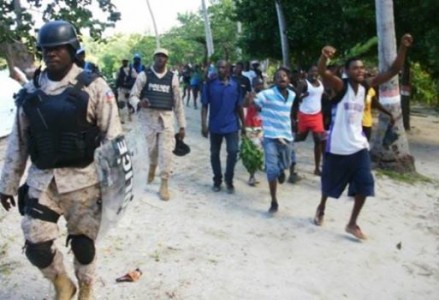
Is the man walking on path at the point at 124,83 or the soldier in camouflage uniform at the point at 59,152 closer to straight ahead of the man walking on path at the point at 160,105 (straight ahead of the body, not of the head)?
the soldier in camouflage uniform

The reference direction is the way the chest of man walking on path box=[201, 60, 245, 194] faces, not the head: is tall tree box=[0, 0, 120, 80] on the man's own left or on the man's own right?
on the man's own right

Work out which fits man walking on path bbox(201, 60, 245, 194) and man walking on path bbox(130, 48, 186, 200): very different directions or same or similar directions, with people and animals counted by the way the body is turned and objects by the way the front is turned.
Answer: same or similar directions

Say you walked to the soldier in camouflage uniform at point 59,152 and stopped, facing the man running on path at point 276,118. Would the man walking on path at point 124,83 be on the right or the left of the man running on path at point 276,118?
left

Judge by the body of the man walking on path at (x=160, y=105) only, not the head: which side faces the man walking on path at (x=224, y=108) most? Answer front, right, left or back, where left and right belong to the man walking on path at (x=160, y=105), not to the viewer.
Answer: left

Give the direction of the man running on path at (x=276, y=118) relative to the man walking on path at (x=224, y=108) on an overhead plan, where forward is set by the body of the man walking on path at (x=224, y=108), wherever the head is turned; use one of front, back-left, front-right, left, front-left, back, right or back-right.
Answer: front-left

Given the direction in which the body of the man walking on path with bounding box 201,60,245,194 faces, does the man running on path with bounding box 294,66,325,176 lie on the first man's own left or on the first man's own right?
on the first man's own left

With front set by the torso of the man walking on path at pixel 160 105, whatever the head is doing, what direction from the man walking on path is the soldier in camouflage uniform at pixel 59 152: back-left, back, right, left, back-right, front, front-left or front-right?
front

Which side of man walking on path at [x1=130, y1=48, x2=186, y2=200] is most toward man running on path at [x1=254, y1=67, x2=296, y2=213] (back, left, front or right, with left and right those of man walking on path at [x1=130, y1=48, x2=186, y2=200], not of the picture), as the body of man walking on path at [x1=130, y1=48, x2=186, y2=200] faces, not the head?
left

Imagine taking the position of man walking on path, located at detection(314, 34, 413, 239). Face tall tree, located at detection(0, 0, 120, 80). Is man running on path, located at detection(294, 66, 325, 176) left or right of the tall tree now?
right

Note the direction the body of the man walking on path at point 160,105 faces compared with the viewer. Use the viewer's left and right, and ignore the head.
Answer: facing the viewer

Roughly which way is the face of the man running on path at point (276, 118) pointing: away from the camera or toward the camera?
toward the camera

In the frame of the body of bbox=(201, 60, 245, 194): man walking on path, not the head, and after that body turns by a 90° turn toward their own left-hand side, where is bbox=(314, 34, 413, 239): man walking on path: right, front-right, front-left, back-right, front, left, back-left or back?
front-right

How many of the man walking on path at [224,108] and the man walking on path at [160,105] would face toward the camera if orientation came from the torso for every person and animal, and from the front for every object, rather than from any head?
2

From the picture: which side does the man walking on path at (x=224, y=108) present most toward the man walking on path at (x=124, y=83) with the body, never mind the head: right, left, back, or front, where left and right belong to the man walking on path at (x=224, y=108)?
back

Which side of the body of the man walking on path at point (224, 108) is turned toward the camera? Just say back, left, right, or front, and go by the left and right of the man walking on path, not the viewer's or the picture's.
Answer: front
